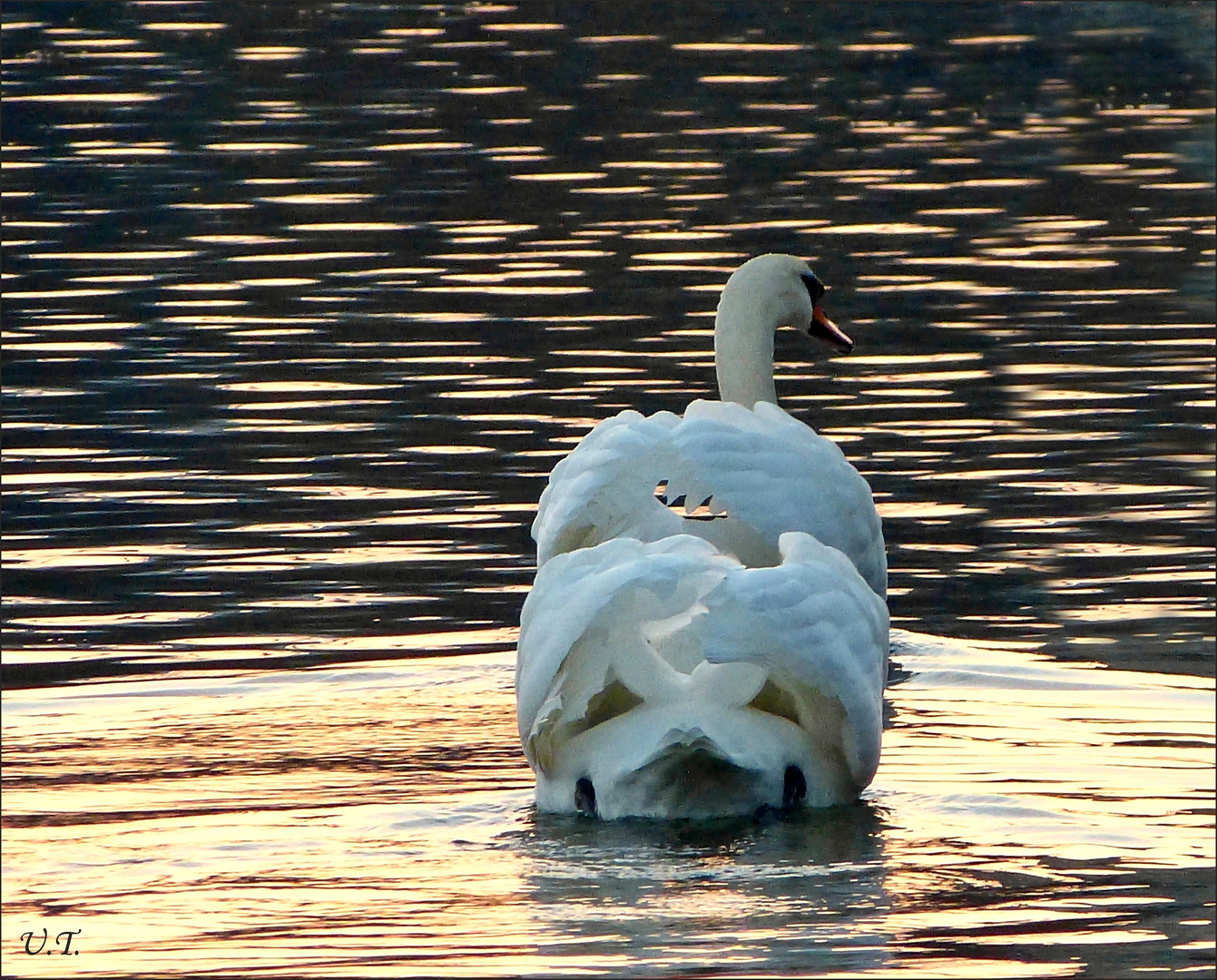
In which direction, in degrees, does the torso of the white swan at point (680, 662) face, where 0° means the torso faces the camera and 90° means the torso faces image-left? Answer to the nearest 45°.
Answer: approximately 180°
